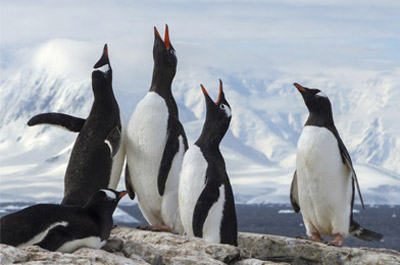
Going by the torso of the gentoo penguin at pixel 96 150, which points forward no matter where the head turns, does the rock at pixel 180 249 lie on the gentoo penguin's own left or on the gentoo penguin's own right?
on the gentoo penguin's own right

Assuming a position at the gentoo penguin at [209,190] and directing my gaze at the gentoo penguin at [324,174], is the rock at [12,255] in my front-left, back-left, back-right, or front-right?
back-right

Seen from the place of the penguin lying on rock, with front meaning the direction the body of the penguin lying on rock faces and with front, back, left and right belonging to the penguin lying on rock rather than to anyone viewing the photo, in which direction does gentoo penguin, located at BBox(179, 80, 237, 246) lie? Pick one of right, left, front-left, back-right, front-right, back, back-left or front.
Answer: front-left

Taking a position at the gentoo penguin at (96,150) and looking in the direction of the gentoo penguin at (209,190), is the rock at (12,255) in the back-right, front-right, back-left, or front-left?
front-right

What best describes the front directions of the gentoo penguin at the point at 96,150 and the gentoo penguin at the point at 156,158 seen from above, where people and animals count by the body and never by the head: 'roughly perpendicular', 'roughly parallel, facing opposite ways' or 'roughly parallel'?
roughly parallel, facing opposite ways

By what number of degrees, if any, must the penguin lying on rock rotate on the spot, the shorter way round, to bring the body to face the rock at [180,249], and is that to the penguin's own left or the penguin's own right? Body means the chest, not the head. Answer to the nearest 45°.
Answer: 0° — it already faces it

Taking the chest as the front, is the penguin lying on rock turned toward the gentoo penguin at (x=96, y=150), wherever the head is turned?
no

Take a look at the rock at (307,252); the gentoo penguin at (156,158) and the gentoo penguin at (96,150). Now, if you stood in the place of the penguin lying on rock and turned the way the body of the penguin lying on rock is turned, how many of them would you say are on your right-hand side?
0

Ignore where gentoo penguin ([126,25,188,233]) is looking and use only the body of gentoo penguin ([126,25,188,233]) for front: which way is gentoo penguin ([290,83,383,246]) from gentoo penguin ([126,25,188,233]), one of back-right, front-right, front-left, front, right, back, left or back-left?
back-left

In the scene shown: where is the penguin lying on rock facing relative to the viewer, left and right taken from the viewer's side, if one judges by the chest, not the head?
facing to the right of the viewer

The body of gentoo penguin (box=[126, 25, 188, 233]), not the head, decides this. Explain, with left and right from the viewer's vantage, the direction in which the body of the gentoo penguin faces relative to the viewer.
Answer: facing the viewer and to the left of the viewer

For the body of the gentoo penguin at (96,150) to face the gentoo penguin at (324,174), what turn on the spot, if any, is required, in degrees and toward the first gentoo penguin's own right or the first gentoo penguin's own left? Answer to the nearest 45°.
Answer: approximately 45° to the first gentoo penguin's own right

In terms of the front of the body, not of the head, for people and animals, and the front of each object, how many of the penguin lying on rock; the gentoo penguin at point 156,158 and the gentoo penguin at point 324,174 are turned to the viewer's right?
1

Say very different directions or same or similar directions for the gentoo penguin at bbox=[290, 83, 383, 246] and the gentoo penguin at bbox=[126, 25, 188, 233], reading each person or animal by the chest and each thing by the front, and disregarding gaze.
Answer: same or similar directions

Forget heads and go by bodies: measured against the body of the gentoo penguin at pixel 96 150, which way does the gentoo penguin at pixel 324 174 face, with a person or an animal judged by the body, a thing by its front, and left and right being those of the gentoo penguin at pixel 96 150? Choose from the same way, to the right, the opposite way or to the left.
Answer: the opposite way
